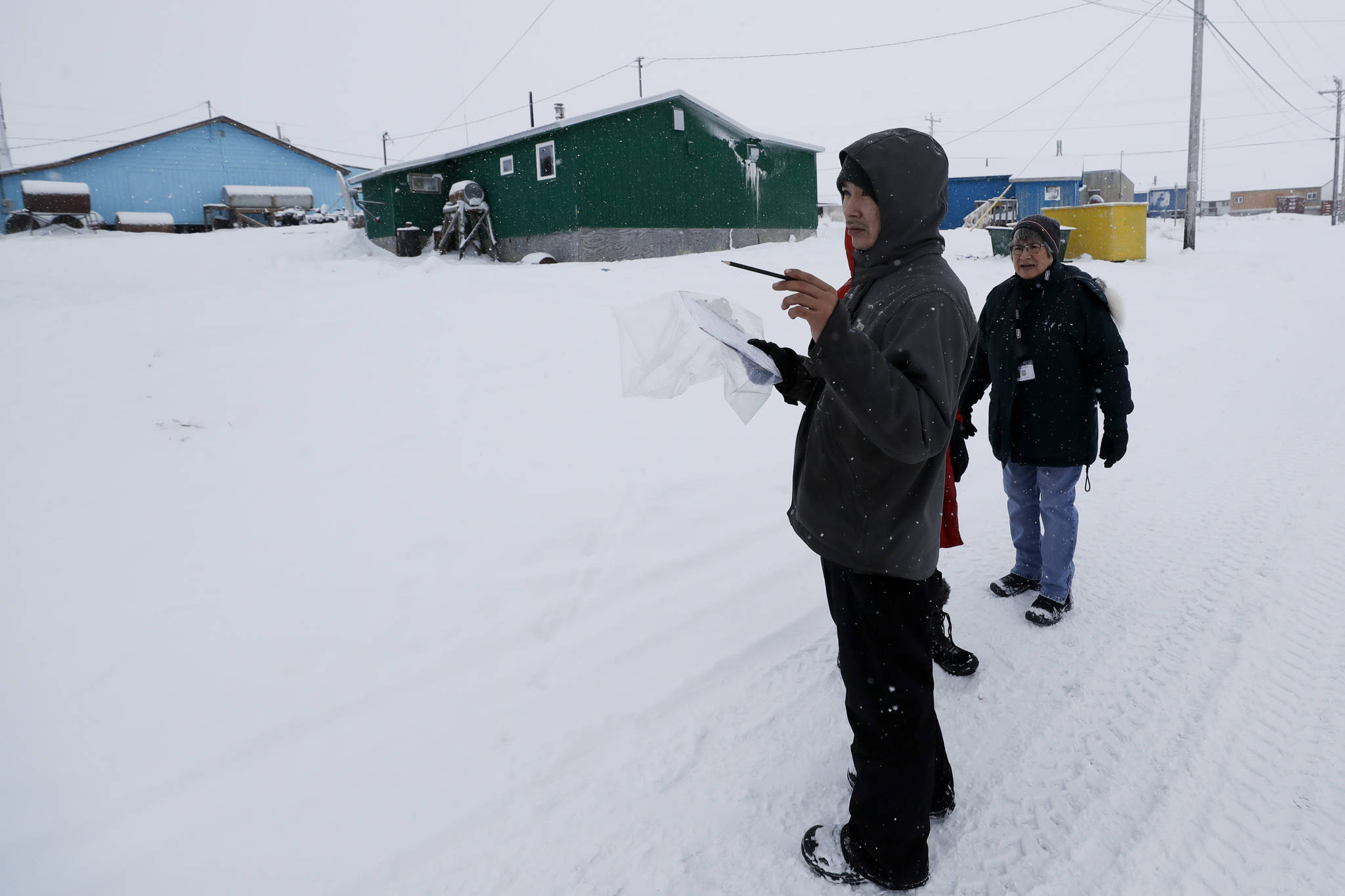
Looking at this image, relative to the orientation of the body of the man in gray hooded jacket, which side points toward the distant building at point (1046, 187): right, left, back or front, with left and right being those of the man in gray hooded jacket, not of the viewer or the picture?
right

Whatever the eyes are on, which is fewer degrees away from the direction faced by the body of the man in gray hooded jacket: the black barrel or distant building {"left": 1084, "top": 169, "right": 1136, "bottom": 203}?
the black barrel

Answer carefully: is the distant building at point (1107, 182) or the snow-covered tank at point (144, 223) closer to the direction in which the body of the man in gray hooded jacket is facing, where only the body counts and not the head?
the snow-covered tank

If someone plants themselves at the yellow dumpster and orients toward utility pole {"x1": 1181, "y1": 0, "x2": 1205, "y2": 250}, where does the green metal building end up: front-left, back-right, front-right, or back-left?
back-left

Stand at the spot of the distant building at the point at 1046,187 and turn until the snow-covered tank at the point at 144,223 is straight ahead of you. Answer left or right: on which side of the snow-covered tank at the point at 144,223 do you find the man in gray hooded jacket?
left

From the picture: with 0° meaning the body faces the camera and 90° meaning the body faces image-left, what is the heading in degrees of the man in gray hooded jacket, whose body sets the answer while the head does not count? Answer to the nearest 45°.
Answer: approximately 90°

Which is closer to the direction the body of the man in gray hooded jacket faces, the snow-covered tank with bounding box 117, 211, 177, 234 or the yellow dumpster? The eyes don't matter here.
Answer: the snow-covered tank

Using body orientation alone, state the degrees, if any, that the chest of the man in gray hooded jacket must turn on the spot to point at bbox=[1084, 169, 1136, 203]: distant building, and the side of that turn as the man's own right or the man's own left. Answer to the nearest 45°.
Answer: approximately 90° to the man's own right

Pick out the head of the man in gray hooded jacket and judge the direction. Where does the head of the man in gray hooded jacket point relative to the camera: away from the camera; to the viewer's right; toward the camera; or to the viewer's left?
to the viewer's left

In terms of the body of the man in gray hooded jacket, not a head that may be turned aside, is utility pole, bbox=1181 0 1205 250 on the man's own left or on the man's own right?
on the man's own right
